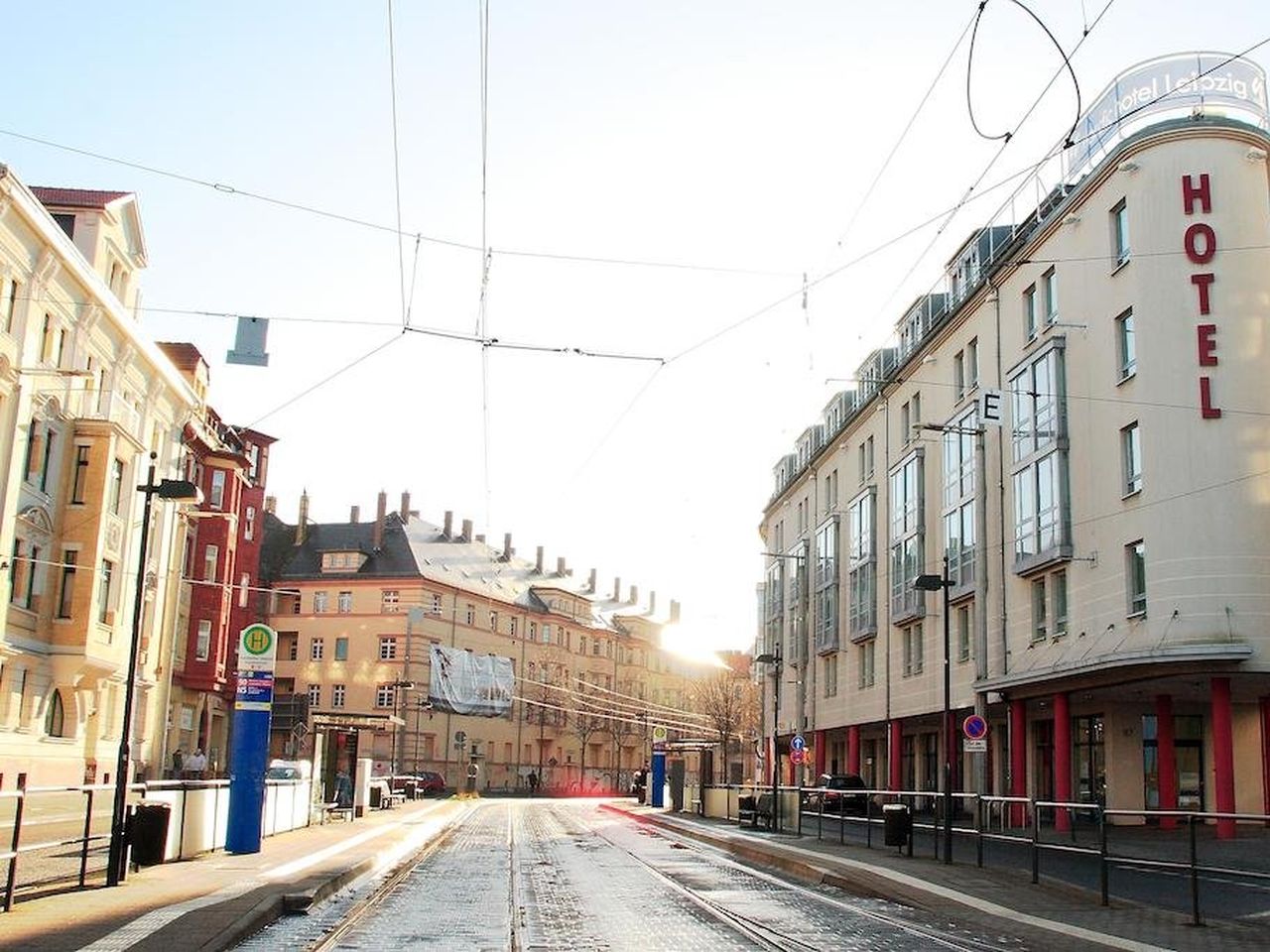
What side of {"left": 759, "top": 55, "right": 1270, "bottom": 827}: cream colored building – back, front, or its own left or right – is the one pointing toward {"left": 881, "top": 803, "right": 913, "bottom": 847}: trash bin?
front

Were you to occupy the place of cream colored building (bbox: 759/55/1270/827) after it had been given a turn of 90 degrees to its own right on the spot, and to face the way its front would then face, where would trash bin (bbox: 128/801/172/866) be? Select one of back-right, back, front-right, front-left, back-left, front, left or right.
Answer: left

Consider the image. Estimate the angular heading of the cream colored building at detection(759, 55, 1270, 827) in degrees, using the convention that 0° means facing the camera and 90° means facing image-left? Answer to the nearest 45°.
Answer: approximately 45°

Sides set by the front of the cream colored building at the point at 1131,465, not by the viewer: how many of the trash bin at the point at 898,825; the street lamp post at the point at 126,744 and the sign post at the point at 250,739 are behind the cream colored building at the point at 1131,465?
0

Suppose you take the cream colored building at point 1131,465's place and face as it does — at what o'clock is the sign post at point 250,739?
The sign post is roughly at 12 o'clock from the cream colored building.

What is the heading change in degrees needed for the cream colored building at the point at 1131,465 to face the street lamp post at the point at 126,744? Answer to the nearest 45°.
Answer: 0° — it already faces it

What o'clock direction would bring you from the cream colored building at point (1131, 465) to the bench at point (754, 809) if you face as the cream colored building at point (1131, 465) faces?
The bench is roughly at 2 o'clock from the cream colored building.
